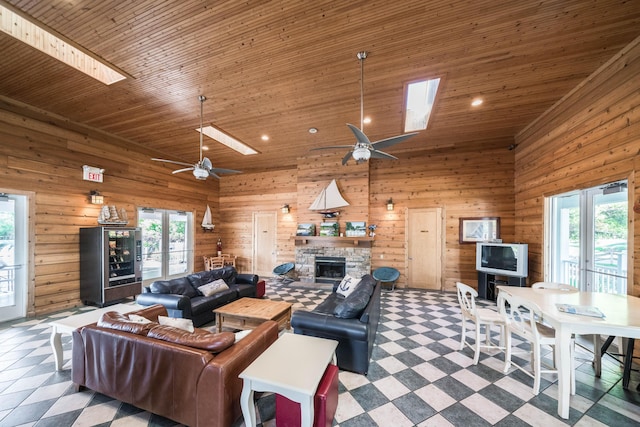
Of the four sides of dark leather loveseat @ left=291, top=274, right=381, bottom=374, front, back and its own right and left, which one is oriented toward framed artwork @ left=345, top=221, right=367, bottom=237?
right

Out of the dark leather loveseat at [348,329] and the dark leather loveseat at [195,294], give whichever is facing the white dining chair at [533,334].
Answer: the dark leather loveseat at [195,294]

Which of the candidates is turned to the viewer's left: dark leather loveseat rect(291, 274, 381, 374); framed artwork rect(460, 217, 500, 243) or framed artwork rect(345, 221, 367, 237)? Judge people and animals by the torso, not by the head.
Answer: the dark leather loveseat

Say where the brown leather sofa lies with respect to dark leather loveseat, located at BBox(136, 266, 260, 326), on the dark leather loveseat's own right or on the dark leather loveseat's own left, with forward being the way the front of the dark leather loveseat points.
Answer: on the dark leather loveseat's own right

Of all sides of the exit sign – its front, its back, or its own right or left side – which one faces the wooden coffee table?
front

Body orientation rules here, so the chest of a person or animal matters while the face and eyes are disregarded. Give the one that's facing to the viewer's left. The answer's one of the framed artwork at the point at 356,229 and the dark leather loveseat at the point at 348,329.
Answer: the dark leather loveseat

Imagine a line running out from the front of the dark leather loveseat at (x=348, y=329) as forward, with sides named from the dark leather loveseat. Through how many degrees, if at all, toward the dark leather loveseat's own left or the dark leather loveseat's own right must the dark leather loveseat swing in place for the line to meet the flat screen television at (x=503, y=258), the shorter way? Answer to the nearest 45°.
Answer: approximately 135° to the dark leather loveseat's own right

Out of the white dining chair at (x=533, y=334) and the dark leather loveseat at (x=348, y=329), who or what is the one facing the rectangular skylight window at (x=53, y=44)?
the dark leather loveseat

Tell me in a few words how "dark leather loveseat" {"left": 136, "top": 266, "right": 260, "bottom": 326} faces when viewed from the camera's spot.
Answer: facing the viewer and to the right of the viewer

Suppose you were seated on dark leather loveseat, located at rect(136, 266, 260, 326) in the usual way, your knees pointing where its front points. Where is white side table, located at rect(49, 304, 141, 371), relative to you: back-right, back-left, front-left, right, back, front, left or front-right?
right

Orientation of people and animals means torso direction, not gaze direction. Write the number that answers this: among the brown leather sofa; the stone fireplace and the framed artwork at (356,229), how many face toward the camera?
2

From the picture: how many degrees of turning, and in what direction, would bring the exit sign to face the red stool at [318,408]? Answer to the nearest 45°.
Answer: approximately 45° to its right

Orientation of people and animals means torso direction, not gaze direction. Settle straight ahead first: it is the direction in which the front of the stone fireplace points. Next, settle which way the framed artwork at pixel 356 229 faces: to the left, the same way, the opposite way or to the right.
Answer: the same way

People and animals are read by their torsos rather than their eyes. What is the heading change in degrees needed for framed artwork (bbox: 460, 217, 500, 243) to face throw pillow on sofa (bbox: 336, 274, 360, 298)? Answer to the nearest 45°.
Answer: approximately 45° to its right

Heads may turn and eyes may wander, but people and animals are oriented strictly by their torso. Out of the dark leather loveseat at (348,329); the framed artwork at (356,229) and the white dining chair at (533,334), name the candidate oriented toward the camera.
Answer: the framed artwork

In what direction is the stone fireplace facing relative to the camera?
toward the camera

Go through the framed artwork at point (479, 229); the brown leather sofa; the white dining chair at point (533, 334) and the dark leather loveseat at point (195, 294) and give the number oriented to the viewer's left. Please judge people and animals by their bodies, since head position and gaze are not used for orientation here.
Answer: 0

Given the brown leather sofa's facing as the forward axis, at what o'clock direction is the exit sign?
The exit sign is roughly at 10 o'clock from the brown leather sofa.

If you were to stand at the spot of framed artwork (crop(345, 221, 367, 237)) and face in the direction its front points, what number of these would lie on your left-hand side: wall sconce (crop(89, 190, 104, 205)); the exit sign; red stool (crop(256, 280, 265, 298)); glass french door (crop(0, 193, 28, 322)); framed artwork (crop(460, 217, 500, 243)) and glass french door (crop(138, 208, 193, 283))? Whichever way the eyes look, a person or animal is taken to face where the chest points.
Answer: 1
